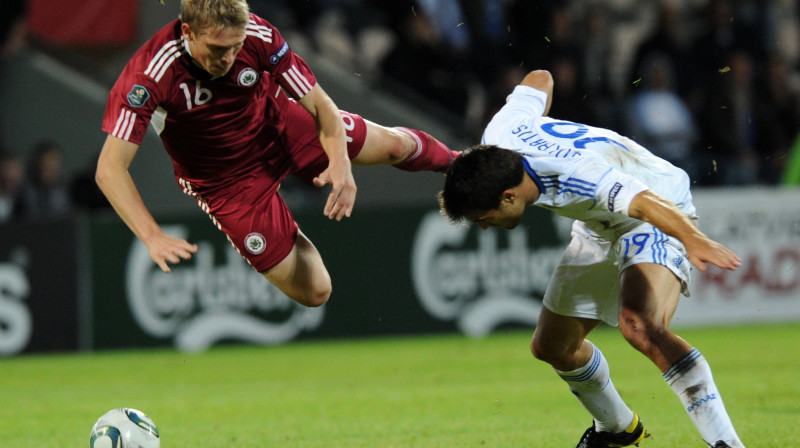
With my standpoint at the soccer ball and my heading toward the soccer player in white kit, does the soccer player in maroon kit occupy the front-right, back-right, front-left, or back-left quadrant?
front-left

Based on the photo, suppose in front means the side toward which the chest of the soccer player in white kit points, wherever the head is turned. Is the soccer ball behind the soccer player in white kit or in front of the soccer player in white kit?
in front

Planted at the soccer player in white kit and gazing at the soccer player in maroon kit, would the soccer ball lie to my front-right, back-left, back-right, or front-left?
front-left

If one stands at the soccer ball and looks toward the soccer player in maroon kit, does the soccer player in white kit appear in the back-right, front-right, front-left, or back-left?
front-right

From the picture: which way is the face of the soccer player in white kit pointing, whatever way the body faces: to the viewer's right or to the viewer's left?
to the viewer's left
